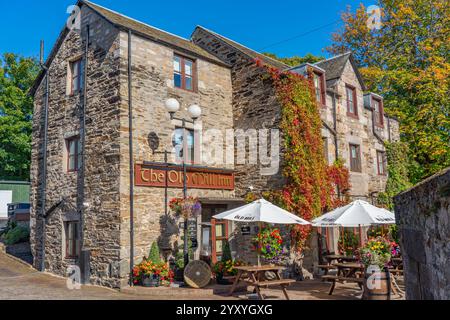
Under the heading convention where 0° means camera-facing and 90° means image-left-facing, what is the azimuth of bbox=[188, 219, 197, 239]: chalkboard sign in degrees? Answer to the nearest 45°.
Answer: approximately 0°

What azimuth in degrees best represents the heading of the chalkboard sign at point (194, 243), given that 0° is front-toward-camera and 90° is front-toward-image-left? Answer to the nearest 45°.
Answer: approximately 0°

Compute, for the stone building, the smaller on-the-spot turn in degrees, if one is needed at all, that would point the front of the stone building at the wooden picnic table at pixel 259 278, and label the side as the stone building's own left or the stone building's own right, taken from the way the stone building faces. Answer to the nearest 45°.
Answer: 0° — it already faces it

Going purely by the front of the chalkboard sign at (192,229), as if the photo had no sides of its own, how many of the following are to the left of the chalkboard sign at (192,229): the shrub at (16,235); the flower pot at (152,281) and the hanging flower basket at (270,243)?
1

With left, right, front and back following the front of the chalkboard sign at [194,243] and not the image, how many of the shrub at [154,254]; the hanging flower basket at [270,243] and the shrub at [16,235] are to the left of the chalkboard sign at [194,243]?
1

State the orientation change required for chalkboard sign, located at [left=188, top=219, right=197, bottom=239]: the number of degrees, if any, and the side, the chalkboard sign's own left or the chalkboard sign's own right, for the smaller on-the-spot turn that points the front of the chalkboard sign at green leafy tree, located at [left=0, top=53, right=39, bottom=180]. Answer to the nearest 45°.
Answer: approximately 135° to the chalkboard sign's own right

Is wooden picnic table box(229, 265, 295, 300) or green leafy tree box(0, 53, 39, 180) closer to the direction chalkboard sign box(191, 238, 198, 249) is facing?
the wooden picnic table

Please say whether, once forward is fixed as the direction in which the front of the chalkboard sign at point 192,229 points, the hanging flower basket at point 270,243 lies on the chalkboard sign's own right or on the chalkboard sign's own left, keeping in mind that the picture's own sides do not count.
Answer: on the chalkboard sign's own left
